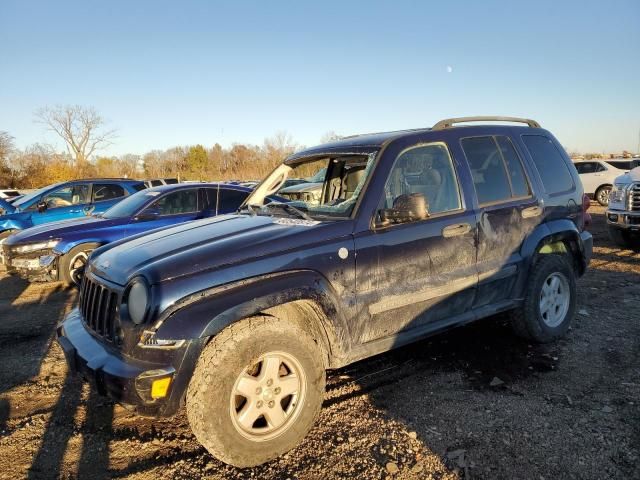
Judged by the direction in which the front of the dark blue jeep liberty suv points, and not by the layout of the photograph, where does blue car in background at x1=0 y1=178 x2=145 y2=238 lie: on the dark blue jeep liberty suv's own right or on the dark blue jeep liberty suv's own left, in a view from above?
on the dark blue jeep liberty suv's own right

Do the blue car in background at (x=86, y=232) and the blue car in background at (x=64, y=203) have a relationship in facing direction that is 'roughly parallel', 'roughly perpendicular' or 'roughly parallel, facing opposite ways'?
roughly parallel

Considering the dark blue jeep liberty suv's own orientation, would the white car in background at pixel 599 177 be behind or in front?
behind

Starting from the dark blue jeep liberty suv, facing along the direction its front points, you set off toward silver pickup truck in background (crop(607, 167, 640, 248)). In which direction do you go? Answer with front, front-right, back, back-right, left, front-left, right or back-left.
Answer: back

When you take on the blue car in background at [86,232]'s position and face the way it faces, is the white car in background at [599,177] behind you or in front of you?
behind

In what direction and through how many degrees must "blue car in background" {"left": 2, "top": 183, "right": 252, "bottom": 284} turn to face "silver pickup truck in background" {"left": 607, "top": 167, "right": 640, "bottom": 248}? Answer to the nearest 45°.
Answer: approximately 135° to its left

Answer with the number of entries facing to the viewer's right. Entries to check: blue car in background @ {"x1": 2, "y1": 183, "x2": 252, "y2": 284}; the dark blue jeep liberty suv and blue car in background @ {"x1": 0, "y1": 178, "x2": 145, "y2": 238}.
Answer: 0

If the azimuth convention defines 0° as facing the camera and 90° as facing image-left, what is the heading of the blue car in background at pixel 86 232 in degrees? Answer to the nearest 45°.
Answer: approximately 45°

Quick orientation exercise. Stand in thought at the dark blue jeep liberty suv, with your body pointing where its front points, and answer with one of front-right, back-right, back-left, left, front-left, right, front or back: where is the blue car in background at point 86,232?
right
